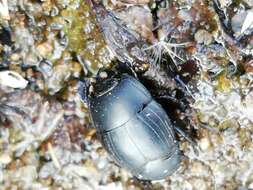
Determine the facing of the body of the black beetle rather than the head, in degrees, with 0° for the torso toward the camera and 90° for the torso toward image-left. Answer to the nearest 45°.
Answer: approximately 135°
